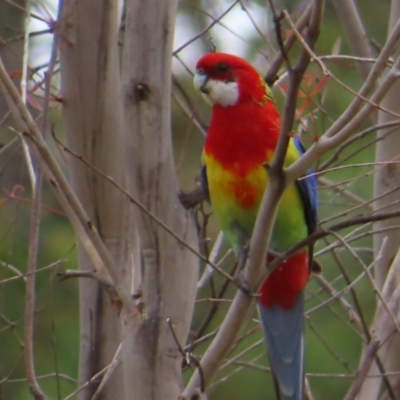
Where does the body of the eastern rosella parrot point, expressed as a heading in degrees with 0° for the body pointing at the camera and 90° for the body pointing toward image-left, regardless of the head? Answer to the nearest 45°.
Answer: approximately 45°
